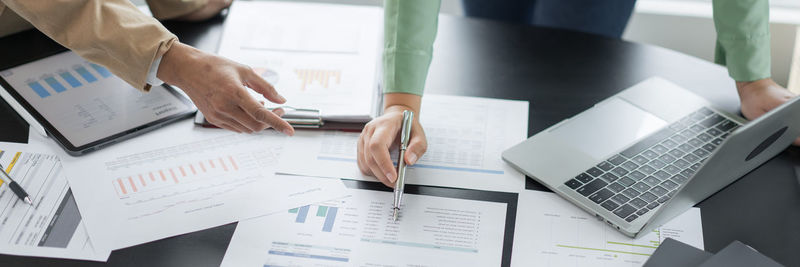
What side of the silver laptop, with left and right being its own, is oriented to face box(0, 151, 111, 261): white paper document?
left

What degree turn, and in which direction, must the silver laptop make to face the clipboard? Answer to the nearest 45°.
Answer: approximately 45° to its left

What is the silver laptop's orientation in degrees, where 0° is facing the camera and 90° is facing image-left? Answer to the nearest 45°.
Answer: approximately 135°

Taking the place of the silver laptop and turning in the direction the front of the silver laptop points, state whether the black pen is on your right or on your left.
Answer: on your left

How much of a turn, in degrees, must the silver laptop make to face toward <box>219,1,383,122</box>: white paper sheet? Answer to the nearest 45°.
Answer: approximately 45° to its left

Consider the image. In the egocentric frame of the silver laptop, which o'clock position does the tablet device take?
The tablet device is roughly at 10 o'clock from the silver laptop.

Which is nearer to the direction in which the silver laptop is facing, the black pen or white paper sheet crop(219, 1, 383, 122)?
the white paper sheet
